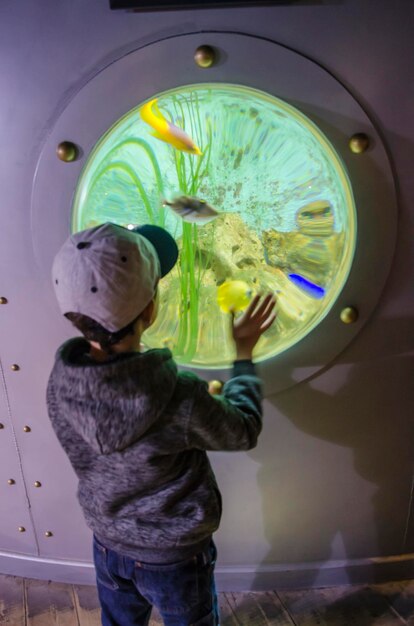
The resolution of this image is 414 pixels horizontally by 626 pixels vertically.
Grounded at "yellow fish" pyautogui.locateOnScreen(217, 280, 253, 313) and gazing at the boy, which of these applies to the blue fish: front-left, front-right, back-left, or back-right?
back-left

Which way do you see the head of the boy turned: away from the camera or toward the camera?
away from the camera

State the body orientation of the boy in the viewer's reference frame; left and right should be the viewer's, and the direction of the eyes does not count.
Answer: facing away from the viewer and to the right of the viewer

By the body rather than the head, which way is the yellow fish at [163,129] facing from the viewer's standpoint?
to the viewer's right
